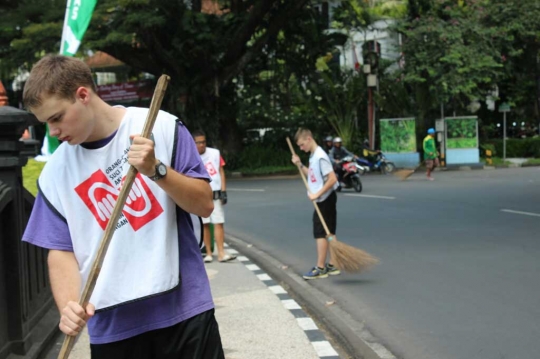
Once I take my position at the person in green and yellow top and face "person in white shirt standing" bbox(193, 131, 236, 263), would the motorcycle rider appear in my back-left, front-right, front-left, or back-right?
front-right

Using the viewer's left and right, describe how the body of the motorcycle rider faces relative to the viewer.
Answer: facing the viewer and to the right of the viewer

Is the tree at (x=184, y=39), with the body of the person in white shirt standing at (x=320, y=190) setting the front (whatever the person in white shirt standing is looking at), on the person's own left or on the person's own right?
on the person's own right

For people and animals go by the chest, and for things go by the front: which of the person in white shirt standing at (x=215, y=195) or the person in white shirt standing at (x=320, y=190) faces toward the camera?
the person in white shirt standing at (x=215, y=195)

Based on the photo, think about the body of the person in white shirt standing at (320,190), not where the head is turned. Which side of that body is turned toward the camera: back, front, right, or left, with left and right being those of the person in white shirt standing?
left

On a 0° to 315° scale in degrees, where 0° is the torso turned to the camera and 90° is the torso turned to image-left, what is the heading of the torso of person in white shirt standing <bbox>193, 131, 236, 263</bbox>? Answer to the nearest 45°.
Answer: approximately 0°

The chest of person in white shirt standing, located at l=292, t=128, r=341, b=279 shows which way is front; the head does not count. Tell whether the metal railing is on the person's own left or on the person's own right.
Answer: on the person's own left

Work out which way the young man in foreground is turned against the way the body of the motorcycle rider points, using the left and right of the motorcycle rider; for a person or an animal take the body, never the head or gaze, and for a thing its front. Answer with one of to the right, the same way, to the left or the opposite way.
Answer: to the right

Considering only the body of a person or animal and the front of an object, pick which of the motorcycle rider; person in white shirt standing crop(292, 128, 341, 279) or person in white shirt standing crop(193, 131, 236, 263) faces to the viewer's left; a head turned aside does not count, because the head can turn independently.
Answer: person in white shirt standing crop(292, 128, 341, 279)
